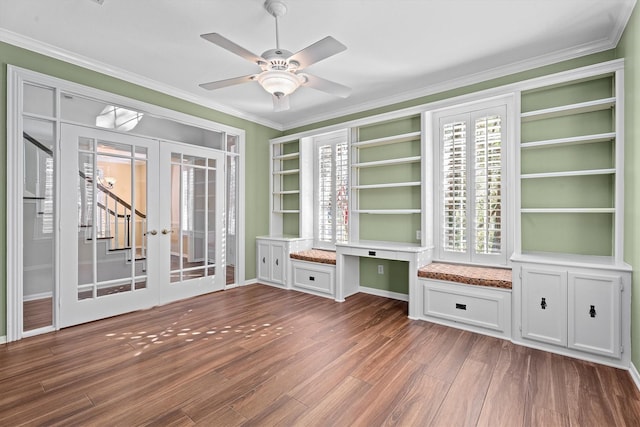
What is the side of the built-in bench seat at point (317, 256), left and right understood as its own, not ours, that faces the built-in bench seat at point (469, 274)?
left

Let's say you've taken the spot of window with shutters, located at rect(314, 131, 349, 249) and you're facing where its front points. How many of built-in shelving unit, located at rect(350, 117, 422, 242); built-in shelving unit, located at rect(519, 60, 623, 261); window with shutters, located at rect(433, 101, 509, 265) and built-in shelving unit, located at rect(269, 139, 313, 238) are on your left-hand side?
3

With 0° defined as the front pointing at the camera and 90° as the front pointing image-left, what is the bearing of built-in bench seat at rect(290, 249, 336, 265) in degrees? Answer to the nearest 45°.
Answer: approximately 45°

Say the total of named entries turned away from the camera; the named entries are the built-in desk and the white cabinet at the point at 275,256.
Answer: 0

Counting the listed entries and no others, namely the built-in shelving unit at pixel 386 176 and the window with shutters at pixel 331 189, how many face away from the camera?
0

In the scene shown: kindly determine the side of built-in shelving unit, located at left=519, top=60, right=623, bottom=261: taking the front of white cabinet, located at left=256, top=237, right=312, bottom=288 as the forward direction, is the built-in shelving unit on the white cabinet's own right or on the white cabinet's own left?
on the white cabinet's own left

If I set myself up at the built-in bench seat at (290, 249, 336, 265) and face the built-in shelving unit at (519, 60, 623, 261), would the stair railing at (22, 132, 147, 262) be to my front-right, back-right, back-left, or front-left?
back-right

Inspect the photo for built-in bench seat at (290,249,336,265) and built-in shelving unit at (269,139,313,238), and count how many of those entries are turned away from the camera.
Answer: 0

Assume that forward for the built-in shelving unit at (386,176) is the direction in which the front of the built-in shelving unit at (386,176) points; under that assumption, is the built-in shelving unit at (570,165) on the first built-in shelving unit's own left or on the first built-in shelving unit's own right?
on the first built-in shelving unit's own left

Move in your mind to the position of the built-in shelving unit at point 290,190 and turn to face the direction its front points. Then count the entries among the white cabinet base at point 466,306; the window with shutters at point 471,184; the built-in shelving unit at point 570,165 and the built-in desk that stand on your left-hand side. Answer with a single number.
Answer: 4
